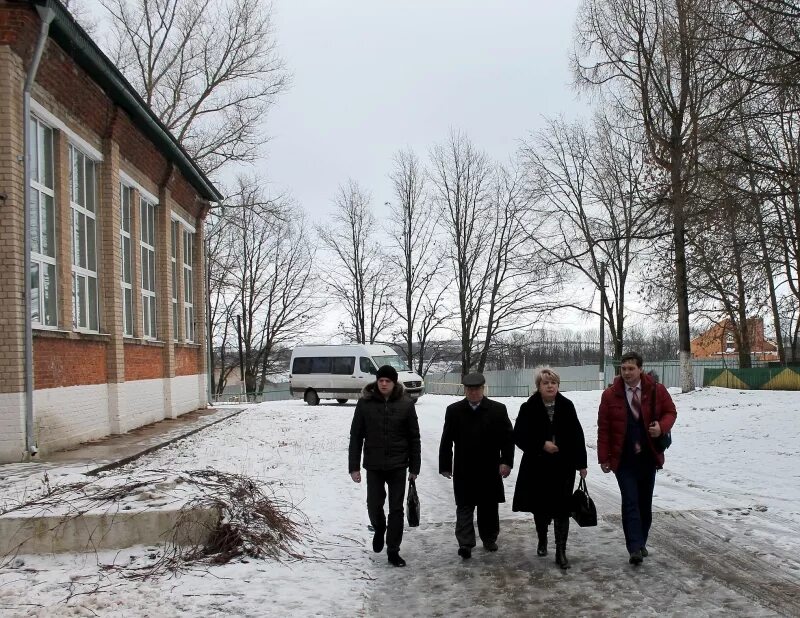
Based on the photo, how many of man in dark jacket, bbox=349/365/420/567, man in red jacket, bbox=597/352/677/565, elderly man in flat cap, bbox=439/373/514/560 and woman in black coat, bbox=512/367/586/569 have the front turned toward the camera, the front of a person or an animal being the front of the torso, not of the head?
4

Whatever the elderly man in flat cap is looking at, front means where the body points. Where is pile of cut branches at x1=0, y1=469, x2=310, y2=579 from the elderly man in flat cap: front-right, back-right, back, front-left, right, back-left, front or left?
right

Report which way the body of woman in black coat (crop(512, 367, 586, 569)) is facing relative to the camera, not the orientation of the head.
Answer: toward the camera

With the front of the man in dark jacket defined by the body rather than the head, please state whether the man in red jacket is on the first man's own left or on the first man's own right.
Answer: on the first man's own left

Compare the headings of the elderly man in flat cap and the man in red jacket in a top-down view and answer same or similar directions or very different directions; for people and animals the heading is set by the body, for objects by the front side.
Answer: same or similar directions

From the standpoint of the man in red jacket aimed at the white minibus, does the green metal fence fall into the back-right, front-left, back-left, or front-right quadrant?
front-right

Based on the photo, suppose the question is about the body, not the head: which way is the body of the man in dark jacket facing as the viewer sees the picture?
toward the camera

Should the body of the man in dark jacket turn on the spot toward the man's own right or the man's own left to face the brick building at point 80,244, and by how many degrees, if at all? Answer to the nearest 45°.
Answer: approximately 135° to the man's own right

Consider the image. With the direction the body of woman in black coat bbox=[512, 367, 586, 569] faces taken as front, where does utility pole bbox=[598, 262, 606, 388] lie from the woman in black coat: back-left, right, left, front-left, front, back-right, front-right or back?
back

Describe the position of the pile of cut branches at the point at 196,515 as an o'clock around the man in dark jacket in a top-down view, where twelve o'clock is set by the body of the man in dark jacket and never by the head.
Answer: The pile of cut branches is roughly at 3 o'clock from the man in dark jacket.

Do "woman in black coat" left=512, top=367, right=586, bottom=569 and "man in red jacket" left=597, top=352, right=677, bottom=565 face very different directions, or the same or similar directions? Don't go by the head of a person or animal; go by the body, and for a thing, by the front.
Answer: same or similar directions

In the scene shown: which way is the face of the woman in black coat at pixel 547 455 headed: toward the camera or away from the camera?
toward the camera

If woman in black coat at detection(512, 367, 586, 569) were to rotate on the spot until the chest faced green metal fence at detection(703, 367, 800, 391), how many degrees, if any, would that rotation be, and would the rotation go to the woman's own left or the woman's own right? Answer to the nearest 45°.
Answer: approximately 180°

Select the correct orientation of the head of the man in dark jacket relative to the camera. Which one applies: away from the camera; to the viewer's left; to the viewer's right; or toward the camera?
toward the camera

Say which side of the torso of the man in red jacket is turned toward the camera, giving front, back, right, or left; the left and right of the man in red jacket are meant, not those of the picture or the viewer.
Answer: front

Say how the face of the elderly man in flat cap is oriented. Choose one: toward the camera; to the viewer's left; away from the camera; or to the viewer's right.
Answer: toward the camera
